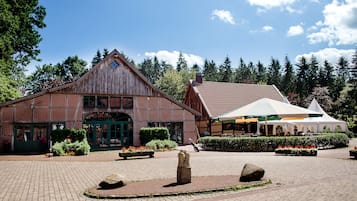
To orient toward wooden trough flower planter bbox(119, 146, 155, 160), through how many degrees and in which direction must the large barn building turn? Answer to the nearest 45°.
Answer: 0° — it already faces it

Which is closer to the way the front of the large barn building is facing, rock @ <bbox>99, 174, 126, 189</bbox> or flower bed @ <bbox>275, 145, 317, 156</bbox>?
the rock

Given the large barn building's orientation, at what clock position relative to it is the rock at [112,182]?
The rock is roughly at 12 o'clock from the large barn building.

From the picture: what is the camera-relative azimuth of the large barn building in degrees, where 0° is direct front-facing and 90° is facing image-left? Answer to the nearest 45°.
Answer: approximately 0°
